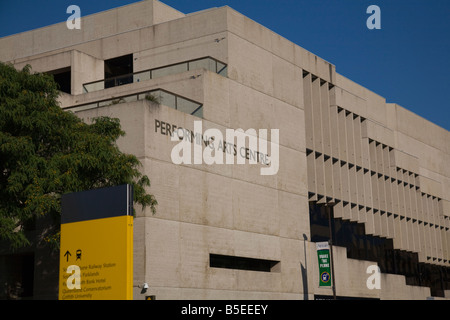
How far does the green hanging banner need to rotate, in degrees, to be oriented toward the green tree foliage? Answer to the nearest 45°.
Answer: approximately 45° to its right

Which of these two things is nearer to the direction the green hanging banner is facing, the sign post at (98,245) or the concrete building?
the sign post

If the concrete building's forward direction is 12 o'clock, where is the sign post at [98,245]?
The sign post is roughly at 2 o'clock from the concrete building.

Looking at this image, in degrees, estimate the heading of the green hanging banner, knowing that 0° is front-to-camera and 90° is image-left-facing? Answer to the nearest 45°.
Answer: approximately 0°

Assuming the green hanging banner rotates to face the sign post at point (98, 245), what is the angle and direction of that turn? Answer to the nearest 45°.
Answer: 0° — it already faces it
